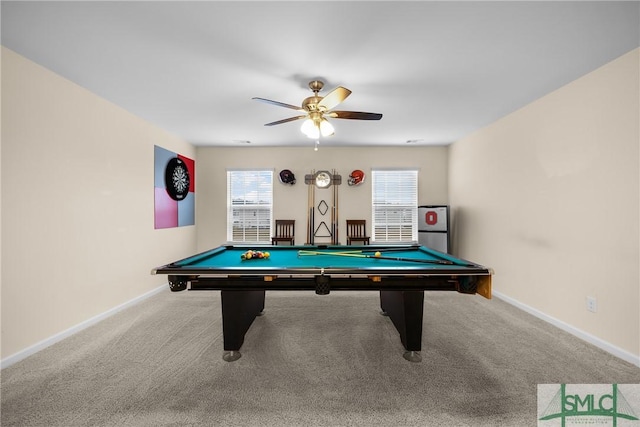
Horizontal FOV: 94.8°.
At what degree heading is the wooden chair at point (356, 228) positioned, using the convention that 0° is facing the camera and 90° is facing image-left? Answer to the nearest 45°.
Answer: approximately 0°

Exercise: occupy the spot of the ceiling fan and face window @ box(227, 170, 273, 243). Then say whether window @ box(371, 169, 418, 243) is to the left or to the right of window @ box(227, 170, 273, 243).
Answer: right

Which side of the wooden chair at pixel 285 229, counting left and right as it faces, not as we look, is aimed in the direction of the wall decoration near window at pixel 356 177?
left

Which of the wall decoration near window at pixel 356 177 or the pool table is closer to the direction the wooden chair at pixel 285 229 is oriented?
the pool table

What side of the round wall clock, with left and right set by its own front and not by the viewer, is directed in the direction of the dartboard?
right

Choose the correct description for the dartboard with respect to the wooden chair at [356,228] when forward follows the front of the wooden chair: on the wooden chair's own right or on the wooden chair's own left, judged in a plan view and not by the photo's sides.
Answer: on the wooden chair's own right
